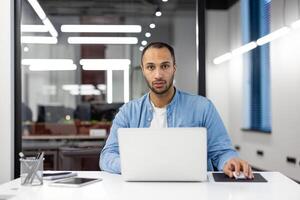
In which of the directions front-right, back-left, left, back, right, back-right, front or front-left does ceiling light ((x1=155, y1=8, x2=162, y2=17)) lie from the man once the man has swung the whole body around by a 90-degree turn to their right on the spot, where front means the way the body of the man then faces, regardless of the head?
right

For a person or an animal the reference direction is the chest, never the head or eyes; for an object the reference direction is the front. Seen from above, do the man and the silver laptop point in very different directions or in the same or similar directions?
very different directions

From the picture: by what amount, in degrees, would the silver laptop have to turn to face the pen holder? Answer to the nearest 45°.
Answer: approximately 90° to its left

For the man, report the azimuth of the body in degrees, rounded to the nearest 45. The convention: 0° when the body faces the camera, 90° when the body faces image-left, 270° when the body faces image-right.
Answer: approximately 0°

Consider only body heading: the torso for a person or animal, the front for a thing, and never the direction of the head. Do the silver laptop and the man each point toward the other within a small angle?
yes

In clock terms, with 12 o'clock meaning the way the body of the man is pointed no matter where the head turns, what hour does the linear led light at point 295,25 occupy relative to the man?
The linear led light is roughly at 7 o'clock from the man.

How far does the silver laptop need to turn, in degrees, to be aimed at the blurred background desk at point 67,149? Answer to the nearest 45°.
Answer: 0° — it already faces it

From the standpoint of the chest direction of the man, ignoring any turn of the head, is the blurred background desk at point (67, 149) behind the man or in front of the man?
behind

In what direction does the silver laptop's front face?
away from the camera

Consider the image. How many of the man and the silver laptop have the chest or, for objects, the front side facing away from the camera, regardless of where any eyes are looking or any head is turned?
1

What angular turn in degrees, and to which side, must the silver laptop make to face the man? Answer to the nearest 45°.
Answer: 0° — it already faces them

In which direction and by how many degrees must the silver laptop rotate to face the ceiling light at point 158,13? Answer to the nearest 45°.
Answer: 0° — it already faces it
